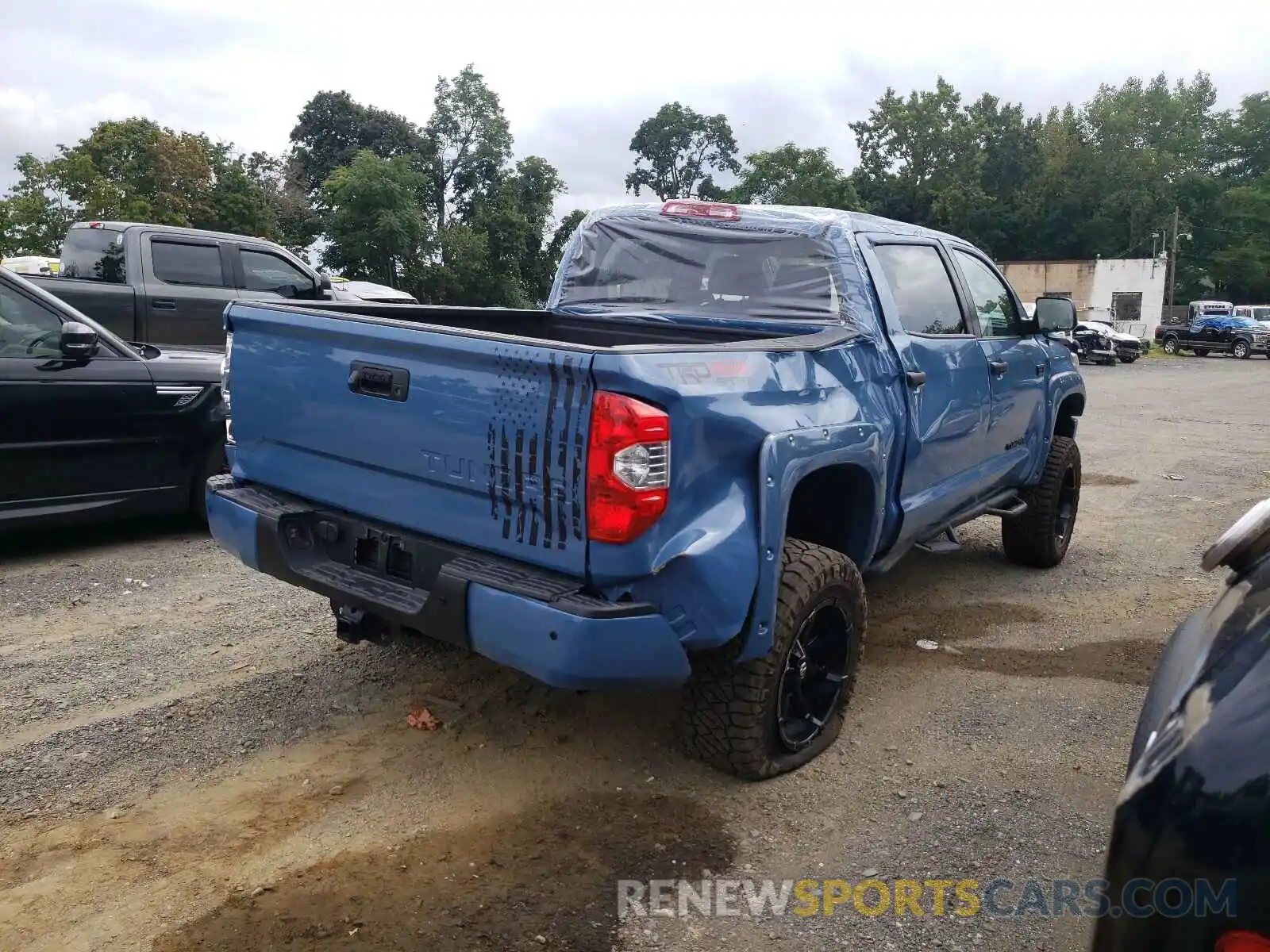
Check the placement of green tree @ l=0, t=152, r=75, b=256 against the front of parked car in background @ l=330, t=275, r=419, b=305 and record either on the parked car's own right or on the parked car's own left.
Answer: on the parked car's own left

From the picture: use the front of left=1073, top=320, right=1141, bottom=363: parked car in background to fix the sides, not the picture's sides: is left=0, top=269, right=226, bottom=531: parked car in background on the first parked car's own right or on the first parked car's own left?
on the first parked car's own right

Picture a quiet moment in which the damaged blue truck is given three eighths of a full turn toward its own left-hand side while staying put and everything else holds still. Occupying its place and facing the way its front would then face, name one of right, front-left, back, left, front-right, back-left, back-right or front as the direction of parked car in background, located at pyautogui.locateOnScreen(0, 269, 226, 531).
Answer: front-right

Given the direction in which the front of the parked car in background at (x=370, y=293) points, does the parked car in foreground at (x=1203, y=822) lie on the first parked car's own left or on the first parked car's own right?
on the first parked car's own right

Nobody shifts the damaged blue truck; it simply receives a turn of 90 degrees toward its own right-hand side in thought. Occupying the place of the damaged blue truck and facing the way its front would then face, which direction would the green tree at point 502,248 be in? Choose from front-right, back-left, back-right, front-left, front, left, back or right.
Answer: back-left

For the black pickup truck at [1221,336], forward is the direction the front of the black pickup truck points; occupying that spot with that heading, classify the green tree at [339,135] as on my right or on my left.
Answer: on my right

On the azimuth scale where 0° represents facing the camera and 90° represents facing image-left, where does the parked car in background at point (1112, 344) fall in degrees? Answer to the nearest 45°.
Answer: approximately 315°

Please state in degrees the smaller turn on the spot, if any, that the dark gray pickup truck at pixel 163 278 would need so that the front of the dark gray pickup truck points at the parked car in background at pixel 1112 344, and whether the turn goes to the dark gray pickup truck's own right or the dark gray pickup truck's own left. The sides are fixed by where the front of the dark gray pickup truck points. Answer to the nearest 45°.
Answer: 0° — it already faces it

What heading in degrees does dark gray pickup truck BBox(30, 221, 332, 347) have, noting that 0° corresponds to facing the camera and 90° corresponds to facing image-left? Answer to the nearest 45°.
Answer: approximately 225°
